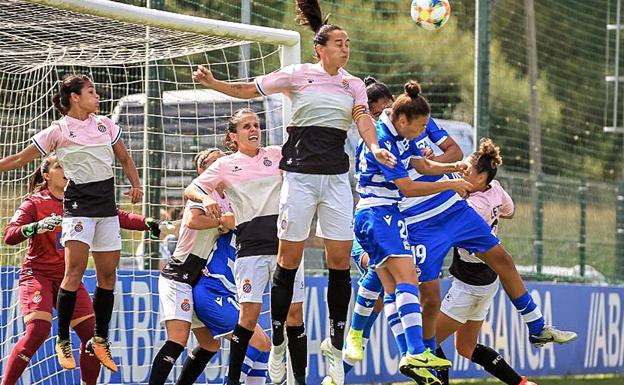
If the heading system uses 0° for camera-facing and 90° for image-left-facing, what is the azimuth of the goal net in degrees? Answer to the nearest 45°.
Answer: approximately 315°

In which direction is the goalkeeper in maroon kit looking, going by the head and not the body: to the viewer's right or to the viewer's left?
to the viewer's right

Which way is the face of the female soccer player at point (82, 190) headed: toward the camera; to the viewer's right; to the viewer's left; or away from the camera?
to the viewer's right

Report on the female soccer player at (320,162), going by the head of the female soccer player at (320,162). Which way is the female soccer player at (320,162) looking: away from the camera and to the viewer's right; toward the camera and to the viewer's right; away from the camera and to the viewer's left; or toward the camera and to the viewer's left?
toward the camera and to the viewer's right
